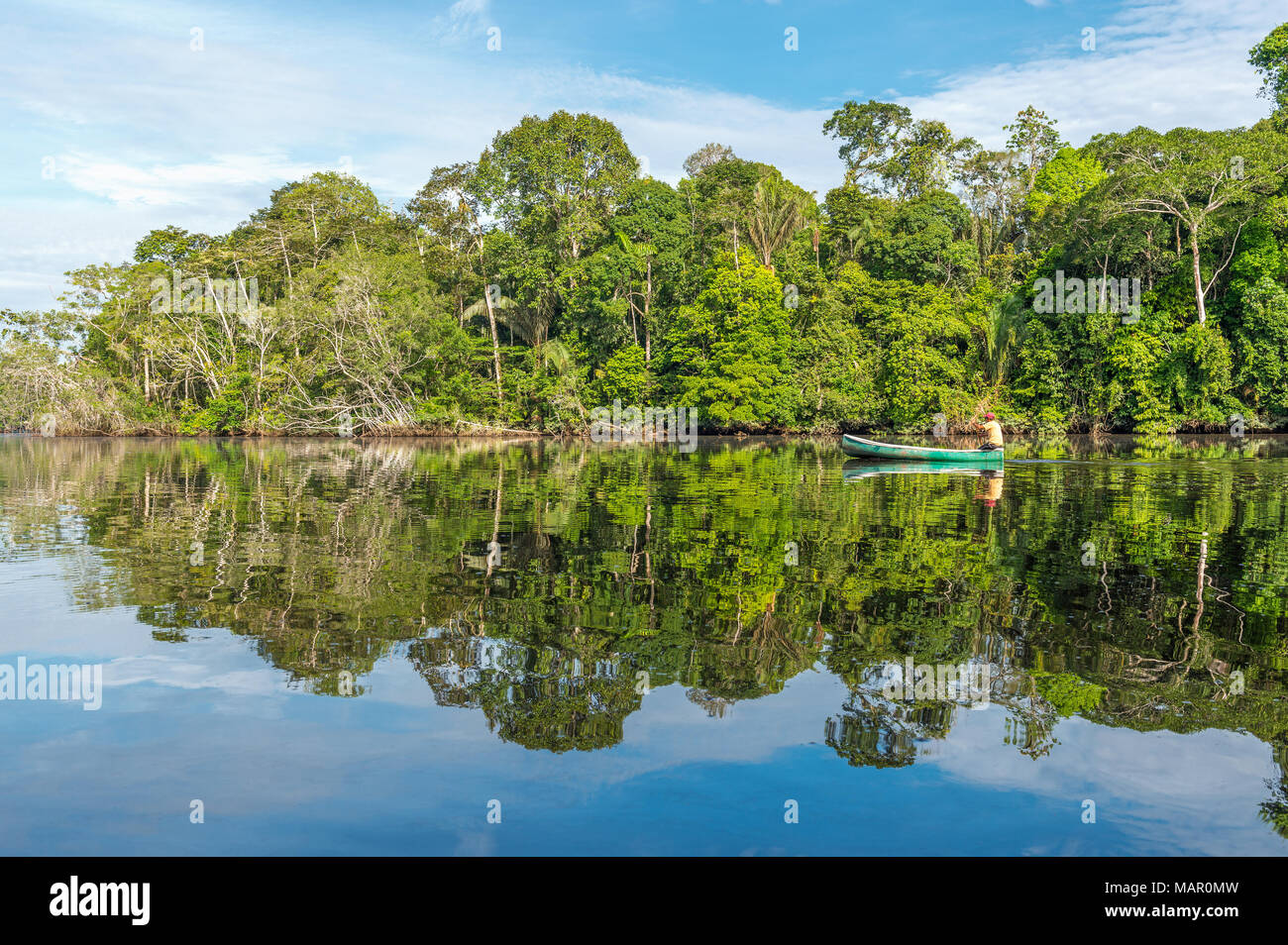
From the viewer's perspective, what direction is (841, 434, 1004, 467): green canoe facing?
to the viewer's left

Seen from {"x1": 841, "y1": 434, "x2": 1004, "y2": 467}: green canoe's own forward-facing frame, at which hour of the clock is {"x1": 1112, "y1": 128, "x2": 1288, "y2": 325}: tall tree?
The tall tree is roughly at 4 o'clock from the green canoe.
